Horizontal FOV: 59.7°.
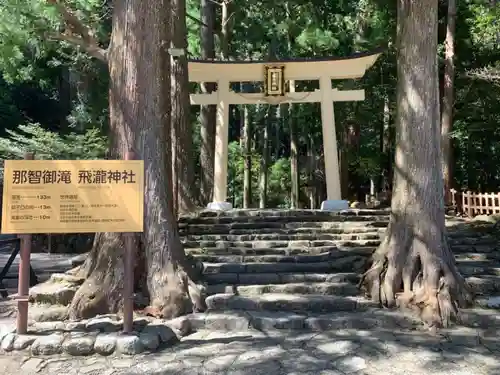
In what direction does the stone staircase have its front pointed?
toward the camera

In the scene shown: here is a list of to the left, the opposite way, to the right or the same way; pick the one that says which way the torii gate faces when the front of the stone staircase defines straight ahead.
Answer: the same way

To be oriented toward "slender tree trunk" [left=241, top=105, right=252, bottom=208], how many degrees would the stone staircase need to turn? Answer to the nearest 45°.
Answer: approximately 180°

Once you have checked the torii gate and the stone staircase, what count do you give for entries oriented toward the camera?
2

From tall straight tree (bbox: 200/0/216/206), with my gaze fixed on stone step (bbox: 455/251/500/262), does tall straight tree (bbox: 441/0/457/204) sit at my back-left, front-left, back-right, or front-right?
front-left

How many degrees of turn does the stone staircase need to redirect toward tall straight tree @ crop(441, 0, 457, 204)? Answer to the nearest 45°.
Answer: approximately 135° to its left

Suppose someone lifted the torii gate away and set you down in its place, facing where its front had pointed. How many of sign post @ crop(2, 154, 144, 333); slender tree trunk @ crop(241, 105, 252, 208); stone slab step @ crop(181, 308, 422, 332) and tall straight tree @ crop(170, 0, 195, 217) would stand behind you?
1

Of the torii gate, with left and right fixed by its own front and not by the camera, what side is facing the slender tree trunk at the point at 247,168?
back

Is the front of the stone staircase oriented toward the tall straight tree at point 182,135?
no

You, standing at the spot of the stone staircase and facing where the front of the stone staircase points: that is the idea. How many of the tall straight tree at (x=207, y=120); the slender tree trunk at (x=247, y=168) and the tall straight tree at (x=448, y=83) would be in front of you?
0

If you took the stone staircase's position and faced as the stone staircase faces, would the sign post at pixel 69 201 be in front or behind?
in front
